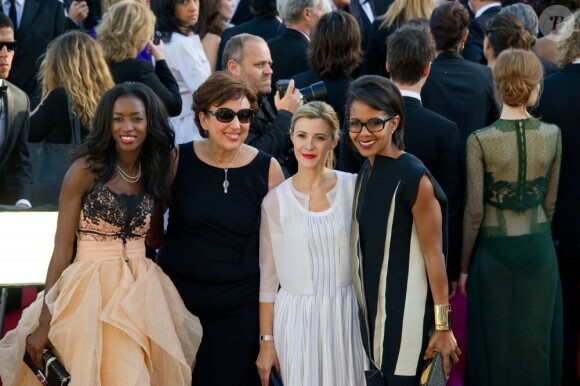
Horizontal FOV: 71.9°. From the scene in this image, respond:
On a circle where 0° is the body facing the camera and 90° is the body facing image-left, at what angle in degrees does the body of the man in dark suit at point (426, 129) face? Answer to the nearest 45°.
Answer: approximately 180°

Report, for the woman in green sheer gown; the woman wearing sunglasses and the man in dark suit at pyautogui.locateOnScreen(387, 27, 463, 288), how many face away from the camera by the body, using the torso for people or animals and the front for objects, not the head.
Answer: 2

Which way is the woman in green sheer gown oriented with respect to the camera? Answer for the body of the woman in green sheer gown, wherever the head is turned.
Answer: away from the camera

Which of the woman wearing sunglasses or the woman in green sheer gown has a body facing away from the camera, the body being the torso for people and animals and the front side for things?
the woman in green sheer gown
